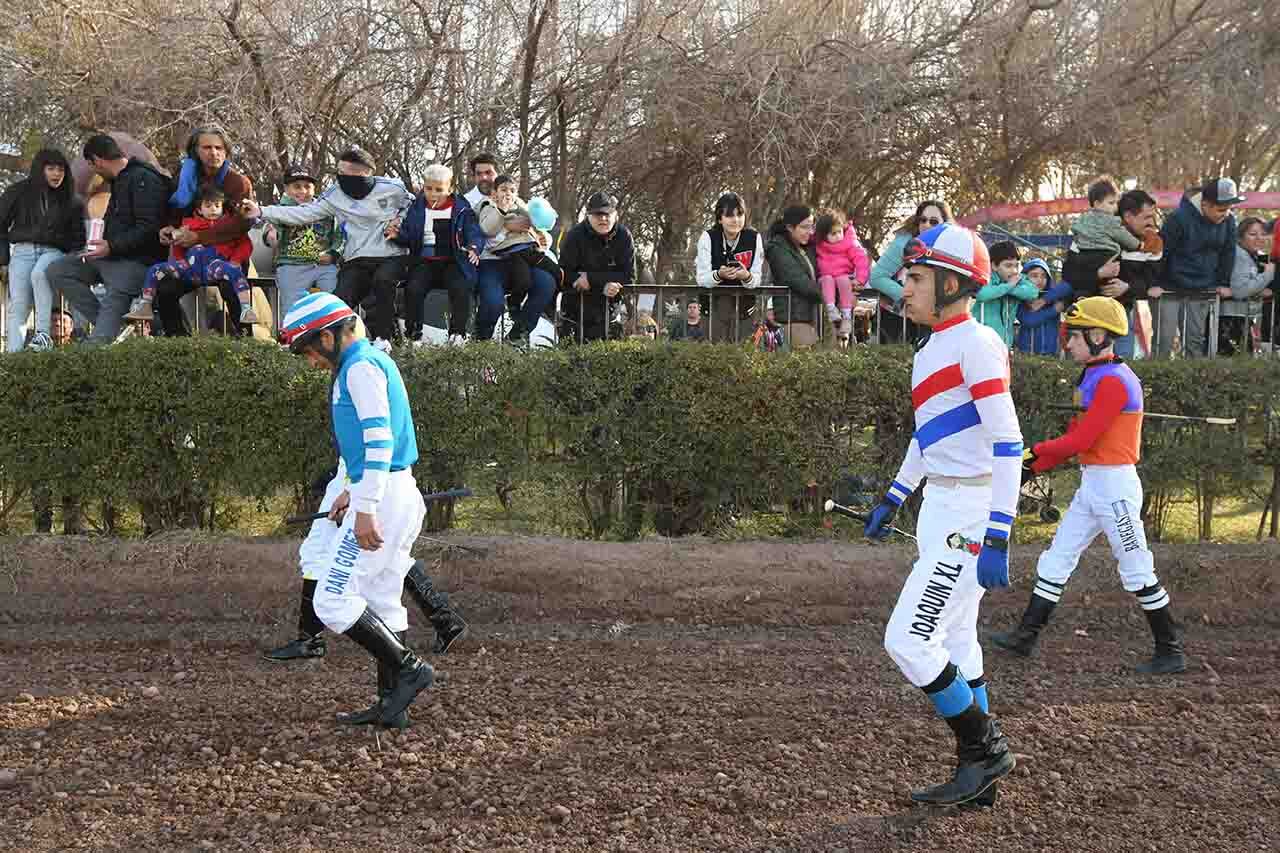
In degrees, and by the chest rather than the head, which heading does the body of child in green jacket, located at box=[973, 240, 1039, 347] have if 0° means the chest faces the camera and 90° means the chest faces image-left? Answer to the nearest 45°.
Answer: approximately 315°

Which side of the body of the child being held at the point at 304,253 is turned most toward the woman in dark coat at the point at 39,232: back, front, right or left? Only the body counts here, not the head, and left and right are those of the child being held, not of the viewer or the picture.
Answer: right

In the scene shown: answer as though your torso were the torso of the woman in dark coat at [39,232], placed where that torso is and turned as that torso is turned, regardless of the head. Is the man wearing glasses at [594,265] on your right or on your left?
on your left

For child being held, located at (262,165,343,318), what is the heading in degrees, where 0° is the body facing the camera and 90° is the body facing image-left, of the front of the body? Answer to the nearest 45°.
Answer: approximately 0°
